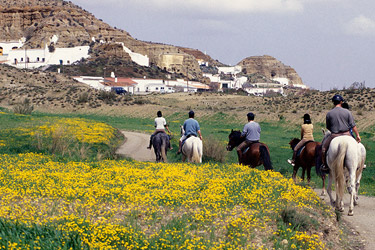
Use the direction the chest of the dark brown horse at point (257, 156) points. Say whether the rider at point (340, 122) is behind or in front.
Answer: behind

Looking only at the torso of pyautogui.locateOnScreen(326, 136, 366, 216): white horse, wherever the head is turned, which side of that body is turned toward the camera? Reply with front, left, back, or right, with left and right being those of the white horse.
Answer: back

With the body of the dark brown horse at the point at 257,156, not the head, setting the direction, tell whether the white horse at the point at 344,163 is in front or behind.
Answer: behind

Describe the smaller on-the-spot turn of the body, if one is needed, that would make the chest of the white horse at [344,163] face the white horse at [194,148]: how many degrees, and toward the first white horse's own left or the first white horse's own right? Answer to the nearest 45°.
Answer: approximately 45° to the first white horse's own left

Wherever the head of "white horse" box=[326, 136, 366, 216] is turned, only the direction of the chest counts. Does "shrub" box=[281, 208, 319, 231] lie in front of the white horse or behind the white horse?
behind

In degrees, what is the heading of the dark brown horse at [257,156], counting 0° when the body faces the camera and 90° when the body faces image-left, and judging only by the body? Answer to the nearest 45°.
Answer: approximately 135°

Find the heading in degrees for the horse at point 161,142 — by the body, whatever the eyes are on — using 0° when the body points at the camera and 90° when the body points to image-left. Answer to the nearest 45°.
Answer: approximately 180°

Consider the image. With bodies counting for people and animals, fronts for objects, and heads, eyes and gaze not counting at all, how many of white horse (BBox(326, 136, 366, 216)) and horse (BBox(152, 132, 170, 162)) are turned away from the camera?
2

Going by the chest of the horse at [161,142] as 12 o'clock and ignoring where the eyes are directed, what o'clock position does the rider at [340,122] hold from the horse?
The rider is roughly at 5 o'clock from the horse.

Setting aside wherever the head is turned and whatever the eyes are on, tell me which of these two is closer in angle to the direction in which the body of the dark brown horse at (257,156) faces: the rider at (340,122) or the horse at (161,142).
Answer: the horse

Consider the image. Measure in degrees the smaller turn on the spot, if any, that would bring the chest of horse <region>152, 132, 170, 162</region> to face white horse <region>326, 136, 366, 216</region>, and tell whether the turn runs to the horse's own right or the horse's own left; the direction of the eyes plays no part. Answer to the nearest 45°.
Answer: approximately 135° to the horse's own right
